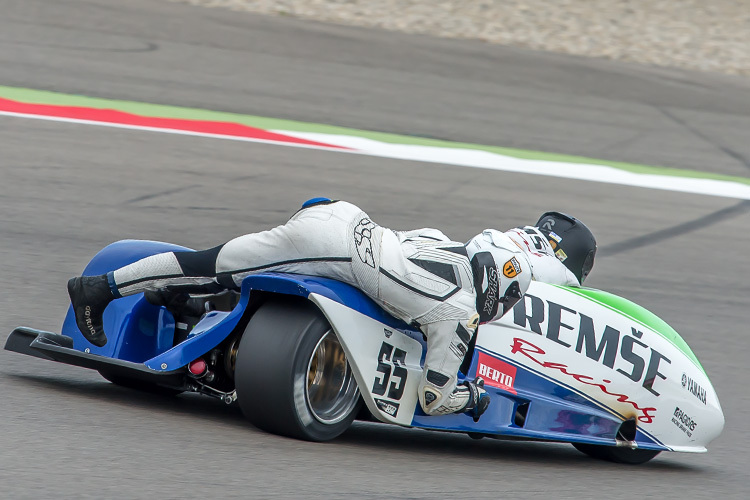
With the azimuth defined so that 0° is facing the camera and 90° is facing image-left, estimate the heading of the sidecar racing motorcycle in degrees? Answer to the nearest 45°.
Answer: approximately 225°
